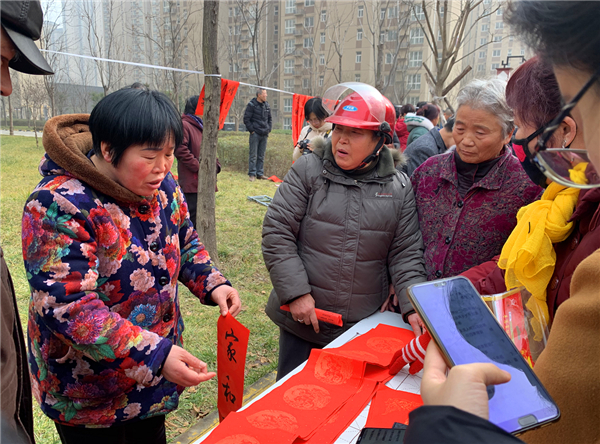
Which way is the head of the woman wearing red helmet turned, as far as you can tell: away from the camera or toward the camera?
toward the camera

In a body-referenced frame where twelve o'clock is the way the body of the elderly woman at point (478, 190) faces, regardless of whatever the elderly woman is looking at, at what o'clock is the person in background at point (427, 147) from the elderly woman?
The person in background is roughly at 4 o'clock from the elderly woman.

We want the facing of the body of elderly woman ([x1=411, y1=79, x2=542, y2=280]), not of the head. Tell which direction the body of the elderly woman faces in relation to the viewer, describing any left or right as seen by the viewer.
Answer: facing the viewer and to the left of the viewer

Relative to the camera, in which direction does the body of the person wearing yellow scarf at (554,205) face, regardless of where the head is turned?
to the viewer's left

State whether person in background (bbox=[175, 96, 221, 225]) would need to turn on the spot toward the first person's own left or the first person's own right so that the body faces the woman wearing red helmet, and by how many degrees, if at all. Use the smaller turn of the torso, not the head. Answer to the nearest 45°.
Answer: approximately 90° to the first person's own right

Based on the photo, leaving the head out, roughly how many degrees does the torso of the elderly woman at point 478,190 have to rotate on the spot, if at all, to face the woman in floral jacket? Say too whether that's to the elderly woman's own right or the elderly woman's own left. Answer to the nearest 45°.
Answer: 0° — they already face them

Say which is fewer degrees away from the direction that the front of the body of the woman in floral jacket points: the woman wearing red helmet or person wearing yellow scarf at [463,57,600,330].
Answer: the person wearing yellow scarf

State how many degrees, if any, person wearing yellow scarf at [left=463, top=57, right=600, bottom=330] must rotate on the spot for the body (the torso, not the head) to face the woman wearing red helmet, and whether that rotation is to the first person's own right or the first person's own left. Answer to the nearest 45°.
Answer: approximately 45° to the first person's own right

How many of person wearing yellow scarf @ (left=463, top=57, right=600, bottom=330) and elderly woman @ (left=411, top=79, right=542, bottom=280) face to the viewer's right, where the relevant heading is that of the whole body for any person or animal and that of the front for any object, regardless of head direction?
0

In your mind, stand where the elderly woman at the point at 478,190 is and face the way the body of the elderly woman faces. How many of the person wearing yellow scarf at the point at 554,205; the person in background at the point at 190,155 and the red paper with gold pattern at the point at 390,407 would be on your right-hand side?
1
